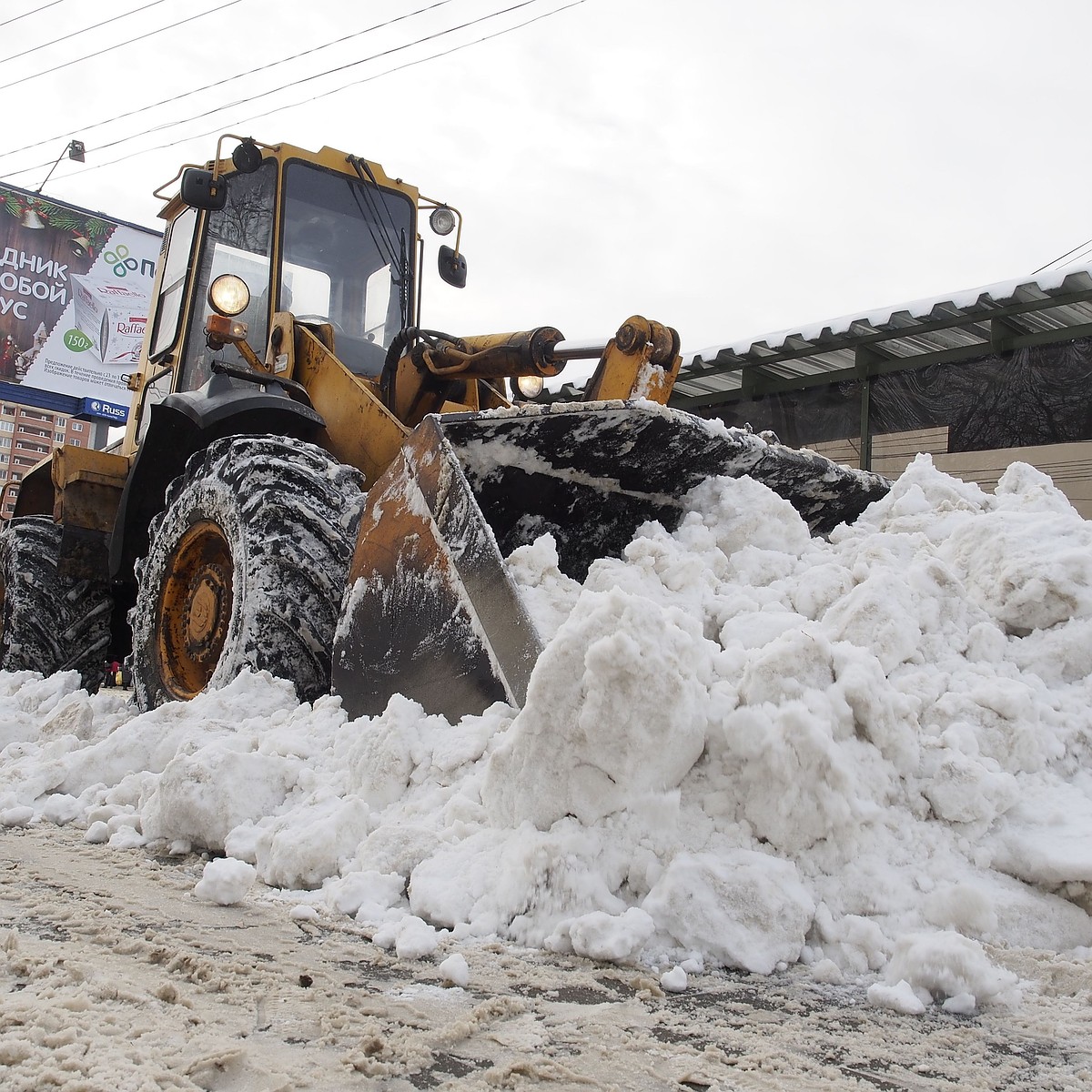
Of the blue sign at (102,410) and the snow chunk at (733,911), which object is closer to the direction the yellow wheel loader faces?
the snow chunk

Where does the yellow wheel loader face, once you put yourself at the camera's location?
facing the viewer and to the right of the viewer

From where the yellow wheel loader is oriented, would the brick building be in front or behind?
behind

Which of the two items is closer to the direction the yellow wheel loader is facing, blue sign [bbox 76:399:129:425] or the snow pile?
the snow pile

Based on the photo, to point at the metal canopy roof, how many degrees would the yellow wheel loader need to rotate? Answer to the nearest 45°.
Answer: approximately 90° to its left
